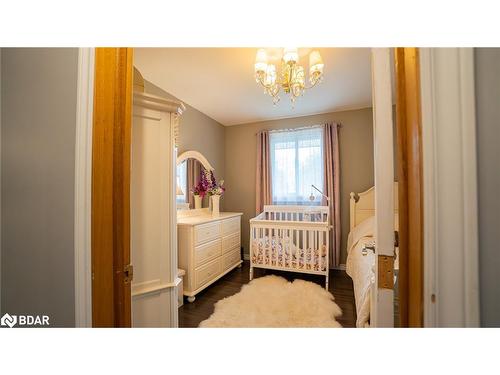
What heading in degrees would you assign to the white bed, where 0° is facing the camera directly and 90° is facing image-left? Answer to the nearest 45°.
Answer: approximately 0°

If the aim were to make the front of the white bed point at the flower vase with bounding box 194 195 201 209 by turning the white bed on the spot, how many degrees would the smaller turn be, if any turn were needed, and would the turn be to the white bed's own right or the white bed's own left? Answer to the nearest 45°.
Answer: approximately 90° to the white bed's own right

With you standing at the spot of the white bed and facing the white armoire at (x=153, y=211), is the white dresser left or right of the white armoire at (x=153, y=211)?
right

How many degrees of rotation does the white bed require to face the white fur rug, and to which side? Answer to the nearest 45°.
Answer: approximately 45° to its right

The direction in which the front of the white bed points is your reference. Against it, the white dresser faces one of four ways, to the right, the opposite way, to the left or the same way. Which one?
to the left

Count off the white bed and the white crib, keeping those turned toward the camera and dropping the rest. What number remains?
2

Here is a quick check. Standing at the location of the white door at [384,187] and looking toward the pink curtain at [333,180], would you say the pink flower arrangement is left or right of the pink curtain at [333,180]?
left

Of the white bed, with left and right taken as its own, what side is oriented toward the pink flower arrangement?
right

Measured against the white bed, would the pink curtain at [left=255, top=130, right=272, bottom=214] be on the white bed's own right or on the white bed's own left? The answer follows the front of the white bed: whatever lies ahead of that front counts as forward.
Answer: on the white bed's own right

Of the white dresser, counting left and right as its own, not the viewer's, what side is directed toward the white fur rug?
front

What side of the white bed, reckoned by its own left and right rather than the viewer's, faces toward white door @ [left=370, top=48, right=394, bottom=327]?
front

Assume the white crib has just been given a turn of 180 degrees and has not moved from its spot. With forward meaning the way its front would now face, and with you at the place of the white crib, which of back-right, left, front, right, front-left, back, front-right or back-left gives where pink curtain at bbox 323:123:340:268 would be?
front-right
